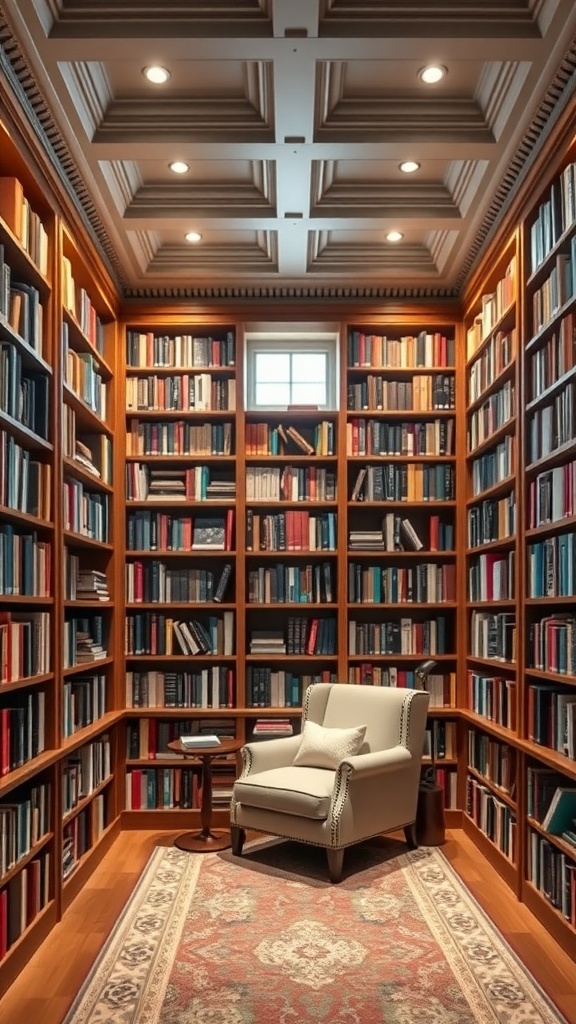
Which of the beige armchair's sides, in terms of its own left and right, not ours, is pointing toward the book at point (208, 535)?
right

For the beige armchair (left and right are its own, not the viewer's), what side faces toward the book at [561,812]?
left

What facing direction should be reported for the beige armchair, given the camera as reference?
facing the viewer and to the left of the viewer

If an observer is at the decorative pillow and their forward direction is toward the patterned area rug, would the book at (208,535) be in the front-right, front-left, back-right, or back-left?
back-right

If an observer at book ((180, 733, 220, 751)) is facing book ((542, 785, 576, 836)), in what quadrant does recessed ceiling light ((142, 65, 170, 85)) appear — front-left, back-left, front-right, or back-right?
front-right

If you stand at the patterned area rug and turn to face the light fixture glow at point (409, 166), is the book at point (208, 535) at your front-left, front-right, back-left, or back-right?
front-left
